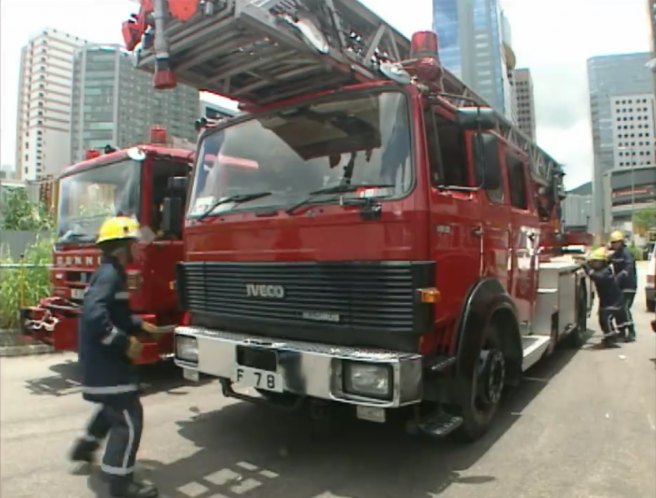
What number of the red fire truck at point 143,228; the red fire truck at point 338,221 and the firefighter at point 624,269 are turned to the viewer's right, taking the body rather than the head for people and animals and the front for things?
0

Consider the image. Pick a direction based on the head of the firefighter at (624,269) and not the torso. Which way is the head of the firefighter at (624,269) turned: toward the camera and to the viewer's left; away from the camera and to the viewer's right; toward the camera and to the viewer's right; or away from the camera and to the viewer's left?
toward the camera and to the viewer's left

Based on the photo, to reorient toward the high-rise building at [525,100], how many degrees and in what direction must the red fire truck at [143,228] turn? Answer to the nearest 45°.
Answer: approximately 135° to its left

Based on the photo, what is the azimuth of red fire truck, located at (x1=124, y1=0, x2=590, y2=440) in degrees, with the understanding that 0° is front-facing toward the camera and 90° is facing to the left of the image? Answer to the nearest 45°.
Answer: approximately 45°

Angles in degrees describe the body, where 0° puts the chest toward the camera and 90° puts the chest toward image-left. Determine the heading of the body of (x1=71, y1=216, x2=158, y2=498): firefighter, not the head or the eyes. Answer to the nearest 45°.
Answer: approximately 270°

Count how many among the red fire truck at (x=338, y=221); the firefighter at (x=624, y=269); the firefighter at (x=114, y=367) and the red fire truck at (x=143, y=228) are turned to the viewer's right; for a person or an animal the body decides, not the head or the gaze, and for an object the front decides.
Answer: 1

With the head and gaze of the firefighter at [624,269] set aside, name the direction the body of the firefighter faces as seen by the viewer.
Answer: to the viewer's left

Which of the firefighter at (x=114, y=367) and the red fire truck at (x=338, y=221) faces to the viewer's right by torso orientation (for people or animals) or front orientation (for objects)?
the firefighter

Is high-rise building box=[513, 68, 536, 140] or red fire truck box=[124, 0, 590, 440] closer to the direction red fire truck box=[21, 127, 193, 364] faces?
the red fire truck

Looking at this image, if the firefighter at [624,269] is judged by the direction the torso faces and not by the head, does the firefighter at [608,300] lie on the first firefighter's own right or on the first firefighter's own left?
on the first firefighter's own left

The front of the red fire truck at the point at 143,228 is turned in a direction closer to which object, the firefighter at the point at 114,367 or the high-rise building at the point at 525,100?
the firefighter

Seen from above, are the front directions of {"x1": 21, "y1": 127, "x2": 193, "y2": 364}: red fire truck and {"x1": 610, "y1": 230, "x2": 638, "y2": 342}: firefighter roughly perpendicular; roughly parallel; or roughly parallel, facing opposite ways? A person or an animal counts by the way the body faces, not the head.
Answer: roughly perpendicular

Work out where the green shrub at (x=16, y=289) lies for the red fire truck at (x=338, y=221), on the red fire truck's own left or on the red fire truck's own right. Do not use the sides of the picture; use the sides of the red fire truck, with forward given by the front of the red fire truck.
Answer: on the red fire truck's own right

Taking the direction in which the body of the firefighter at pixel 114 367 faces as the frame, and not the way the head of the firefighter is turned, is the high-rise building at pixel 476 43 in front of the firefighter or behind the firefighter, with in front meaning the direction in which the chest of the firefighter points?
in front
